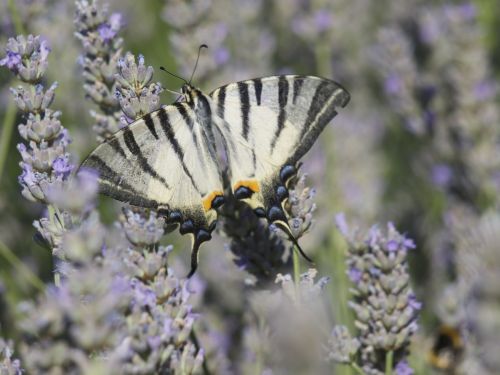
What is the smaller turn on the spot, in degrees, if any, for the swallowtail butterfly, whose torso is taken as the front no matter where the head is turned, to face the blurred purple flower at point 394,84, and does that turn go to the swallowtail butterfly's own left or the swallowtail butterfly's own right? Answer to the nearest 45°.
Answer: approximately 45° to the swallowtail butterfly's own right

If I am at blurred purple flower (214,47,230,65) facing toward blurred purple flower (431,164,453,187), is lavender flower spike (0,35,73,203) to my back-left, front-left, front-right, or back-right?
back-right

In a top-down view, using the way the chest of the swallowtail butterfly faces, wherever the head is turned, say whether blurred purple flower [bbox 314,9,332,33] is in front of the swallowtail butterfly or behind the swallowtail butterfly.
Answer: in front

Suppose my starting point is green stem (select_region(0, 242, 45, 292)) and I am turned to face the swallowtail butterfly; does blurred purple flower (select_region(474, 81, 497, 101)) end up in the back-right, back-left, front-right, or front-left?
front-left

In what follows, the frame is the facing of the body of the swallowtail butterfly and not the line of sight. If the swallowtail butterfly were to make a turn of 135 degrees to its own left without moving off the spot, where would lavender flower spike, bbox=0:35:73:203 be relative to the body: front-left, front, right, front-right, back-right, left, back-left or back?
front

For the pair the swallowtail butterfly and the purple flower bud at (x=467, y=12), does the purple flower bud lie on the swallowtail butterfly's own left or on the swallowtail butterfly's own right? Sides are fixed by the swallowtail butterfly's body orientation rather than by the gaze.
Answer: on the swallowtail butterfly's own right

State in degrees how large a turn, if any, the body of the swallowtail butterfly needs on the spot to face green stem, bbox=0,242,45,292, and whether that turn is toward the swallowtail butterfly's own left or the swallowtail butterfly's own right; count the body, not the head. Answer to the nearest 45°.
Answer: approximately 90° to the swallowtail butterfly's own left

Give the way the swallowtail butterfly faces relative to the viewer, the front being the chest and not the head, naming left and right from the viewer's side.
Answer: facing away from the viewer

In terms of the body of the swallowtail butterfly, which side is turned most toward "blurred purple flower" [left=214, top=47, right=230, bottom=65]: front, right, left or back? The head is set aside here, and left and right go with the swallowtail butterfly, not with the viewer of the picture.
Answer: front
